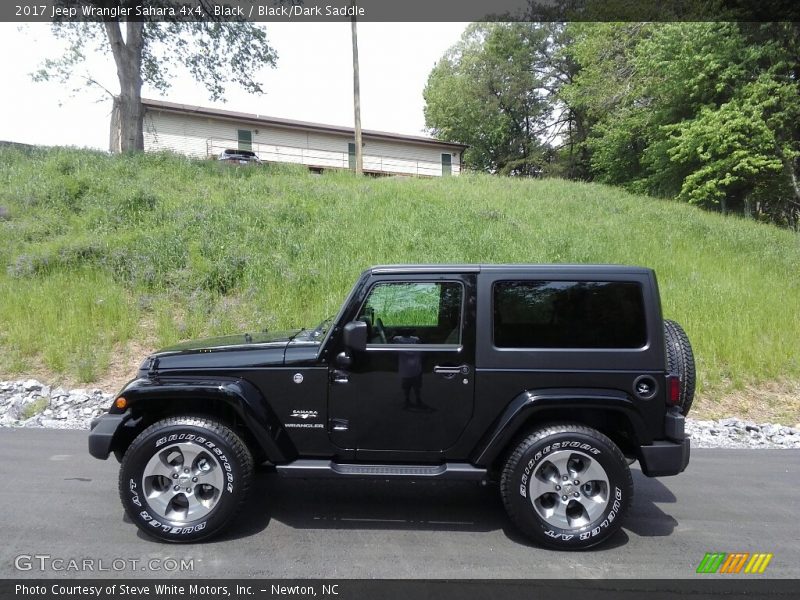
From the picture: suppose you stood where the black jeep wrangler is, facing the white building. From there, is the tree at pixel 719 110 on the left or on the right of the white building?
right

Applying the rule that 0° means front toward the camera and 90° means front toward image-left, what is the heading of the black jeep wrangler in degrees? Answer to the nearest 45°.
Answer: approximately 90°

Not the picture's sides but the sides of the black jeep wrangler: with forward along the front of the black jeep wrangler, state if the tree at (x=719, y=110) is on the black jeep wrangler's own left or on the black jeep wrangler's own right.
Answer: on the black jeep wrangler's own right

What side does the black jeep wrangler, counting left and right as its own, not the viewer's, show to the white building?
right

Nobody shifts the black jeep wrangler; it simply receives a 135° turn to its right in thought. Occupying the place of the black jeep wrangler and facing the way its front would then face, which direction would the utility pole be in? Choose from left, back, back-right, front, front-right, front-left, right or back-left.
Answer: front-left
